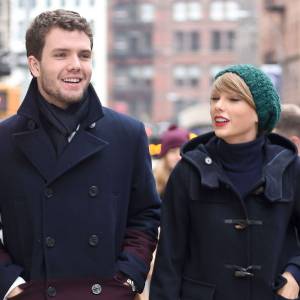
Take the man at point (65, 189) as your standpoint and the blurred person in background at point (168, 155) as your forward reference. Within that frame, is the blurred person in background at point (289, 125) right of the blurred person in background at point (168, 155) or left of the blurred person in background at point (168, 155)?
right

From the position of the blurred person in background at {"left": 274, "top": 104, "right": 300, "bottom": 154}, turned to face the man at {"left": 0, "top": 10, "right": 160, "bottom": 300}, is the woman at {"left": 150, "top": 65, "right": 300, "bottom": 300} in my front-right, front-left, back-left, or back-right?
front-left

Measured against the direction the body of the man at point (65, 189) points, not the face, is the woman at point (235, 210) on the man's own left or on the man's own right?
on the man's own left

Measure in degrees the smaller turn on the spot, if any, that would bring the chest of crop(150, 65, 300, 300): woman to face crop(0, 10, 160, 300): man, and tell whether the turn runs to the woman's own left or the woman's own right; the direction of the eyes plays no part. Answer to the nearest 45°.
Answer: approximately 90° to the woman's own right

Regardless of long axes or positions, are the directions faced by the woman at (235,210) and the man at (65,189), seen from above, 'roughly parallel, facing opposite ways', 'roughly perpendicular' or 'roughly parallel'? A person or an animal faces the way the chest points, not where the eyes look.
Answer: roughly parallel

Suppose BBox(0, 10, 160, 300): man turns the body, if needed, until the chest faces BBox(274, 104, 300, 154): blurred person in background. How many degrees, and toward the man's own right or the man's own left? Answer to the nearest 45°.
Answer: approximately 135° to the man's own left

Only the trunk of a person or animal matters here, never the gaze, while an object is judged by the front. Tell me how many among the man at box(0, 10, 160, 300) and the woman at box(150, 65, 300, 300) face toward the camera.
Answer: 2

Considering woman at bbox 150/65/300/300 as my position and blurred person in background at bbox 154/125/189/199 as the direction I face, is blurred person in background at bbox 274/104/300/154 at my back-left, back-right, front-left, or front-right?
front-right

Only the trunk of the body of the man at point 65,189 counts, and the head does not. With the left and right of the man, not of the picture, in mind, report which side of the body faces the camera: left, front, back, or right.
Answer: front

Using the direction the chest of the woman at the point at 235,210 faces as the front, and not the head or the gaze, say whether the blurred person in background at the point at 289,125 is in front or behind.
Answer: behind

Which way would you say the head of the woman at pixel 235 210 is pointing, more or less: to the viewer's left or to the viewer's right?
to the viewer's left

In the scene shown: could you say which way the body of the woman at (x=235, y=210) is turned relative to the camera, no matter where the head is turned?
toward the camera

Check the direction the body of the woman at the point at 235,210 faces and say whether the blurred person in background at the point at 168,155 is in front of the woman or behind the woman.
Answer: behind
